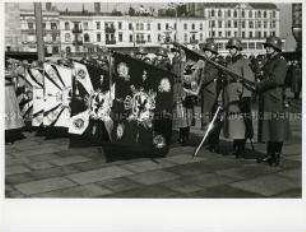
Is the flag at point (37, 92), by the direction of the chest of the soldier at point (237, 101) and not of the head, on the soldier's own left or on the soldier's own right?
on the soldier's own right

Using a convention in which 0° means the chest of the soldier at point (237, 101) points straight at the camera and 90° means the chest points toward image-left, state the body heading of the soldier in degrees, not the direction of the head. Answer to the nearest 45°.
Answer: approximately 45°

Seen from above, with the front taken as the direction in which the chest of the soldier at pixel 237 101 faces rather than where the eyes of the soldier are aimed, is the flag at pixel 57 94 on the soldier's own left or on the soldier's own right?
on the soldier's own right
